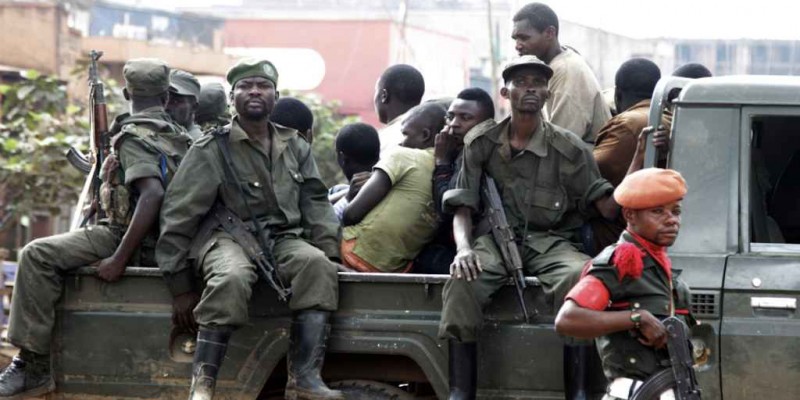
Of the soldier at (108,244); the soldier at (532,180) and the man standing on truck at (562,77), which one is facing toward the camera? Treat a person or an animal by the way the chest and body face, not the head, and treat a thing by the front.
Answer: the soldier at (532,180)

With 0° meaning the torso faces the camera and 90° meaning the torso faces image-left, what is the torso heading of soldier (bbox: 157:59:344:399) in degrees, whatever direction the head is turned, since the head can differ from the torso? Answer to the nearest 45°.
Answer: approximately 0°

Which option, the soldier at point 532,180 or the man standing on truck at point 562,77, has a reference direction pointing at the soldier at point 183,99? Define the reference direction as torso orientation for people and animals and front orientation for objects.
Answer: the man standing on truck

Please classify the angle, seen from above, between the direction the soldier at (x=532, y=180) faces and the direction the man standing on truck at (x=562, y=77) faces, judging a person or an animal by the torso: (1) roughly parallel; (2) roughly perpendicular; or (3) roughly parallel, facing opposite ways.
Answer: roughly perpendicular

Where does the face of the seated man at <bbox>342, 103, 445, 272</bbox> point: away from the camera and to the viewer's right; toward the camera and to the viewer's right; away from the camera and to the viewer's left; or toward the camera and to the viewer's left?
away from the camera and to the viewer's left

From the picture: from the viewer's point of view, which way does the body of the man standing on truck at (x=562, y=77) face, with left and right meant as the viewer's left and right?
facing to the left of the viewer

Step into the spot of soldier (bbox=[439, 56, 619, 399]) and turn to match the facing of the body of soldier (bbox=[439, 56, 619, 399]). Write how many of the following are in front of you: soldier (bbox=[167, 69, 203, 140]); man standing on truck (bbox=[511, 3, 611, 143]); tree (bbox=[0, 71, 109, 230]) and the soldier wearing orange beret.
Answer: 1
